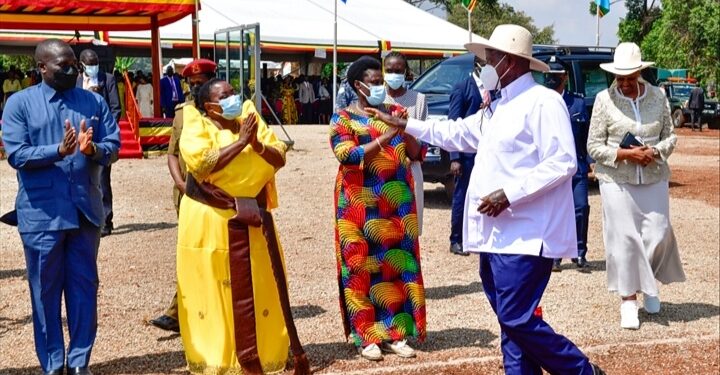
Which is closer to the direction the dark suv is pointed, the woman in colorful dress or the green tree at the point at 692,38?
the woman in colorful dress

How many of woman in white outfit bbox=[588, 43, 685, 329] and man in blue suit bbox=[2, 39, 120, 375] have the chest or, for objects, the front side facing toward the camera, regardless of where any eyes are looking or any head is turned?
2

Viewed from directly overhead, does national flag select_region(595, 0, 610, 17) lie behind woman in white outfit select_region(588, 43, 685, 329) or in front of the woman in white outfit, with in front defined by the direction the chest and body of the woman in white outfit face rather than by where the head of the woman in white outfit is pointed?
behind

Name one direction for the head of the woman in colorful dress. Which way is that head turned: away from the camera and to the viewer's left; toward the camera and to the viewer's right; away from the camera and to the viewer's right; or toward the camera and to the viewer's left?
toward the camera and to the viewer's right

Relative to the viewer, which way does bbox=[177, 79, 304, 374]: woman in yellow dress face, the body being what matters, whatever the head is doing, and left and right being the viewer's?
facing the viewer and to the right of the viewer

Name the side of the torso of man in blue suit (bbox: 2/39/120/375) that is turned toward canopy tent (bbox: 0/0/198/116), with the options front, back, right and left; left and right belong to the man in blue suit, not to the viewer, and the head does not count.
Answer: back
